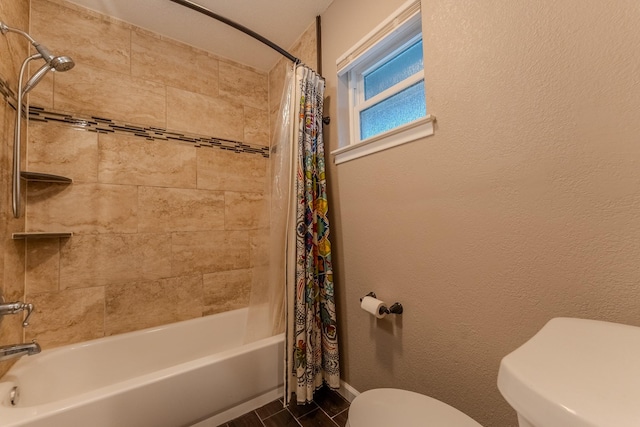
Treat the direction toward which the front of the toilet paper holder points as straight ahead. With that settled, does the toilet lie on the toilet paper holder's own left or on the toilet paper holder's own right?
on the toilet paper holder's own left

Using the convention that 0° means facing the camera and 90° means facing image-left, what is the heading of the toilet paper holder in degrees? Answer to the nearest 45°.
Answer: approximately 45°

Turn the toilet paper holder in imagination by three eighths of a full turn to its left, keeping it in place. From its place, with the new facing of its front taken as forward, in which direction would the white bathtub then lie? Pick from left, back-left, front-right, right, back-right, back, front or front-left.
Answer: back

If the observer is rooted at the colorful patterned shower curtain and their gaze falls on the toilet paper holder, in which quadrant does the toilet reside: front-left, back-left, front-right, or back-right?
front-right
